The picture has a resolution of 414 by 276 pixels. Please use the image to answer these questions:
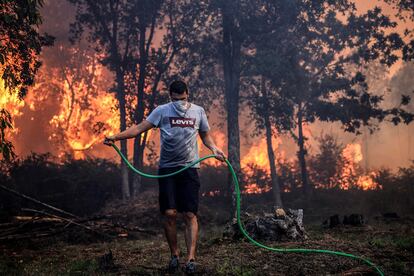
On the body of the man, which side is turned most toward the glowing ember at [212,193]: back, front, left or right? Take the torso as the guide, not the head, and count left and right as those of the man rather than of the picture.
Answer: back

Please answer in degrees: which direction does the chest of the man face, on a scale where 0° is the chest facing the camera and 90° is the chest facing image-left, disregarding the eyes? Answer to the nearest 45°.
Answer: approximately 0°

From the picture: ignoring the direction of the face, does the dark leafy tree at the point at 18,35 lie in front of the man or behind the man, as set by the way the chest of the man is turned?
behind

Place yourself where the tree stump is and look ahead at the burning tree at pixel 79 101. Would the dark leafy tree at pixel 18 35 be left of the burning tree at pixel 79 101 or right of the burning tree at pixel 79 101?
left

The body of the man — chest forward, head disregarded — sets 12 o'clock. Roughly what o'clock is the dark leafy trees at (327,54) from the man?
The dark leafy trees is roughly at 7 o'clock from the man.

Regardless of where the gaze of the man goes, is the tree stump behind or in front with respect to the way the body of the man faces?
behind

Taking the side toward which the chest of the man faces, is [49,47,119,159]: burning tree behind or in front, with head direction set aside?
behind
